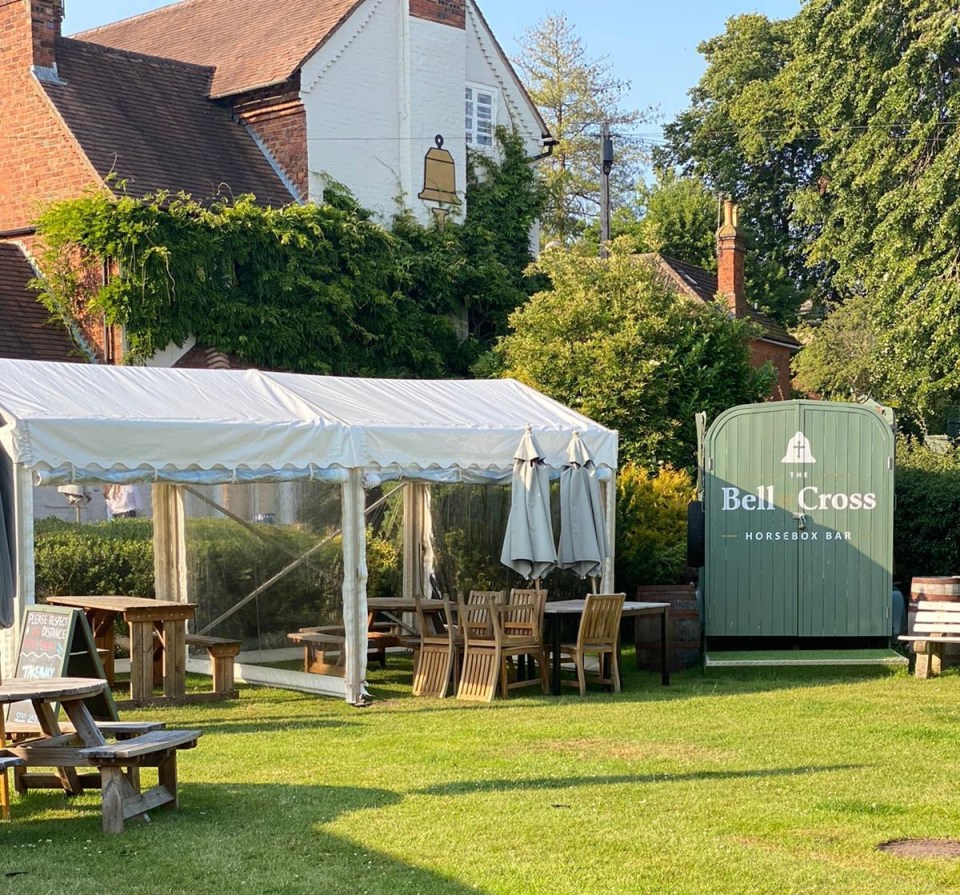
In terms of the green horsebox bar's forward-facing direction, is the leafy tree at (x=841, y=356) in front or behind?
behind

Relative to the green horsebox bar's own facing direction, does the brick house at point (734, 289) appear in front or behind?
behind

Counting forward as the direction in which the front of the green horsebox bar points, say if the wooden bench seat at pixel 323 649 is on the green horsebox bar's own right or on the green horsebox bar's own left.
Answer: on the green horsebox bar's own right

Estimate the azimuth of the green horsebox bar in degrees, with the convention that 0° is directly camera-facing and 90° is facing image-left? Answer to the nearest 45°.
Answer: approximately 0°

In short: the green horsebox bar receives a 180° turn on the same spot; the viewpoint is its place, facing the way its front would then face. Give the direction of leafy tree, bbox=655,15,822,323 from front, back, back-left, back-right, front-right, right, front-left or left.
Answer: front

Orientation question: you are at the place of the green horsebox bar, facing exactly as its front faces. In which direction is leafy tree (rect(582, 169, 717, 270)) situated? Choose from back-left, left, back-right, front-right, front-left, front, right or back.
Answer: back

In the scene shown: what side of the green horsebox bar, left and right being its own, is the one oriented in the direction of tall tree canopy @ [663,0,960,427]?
back

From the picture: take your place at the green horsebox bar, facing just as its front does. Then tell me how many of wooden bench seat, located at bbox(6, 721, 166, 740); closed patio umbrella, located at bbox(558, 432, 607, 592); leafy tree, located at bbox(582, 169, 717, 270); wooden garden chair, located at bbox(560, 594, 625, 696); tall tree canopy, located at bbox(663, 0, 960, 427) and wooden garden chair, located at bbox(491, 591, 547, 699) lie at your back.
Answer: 2

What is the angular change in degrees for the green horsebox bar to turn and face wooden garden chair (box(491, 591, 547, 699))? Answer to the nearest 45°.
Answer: approximately 45° to its right

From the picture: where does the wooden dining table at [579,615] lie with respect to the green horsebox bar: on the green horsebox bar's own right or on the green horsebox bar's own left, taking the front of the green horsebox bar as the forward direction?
on the green horsebox bar's own right

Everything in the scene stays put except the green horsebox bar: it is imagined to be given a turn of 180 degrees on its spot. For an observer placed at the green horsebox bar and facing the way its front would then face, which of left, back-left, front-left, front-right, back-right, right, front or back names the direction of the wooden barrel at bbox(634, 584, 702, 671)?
left

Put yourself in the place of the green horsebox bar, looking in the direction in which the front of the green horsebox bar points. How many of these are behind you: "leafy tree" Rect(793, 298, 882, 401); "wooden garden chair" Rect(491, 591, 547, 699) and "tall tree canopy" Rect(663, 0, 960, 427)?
2
